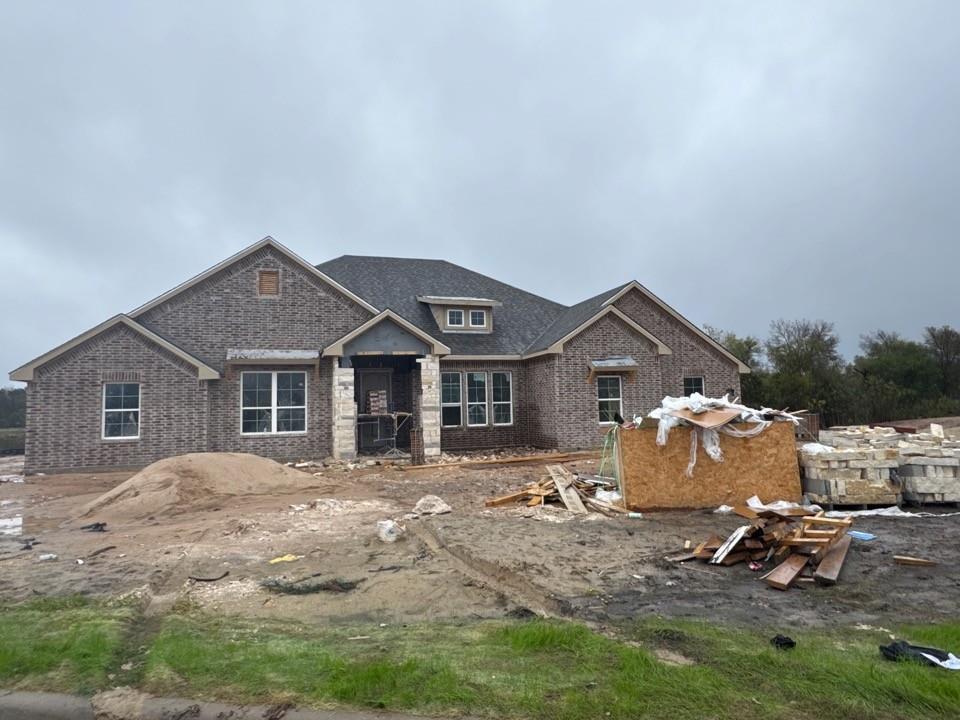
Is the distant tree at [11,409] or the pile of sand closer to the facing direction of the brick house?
the pile of sand

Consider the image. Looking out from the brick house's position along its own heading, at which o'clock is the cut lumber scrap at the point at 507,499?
The cut lumber scrap is roughly at 11 o'clock from the brick house.

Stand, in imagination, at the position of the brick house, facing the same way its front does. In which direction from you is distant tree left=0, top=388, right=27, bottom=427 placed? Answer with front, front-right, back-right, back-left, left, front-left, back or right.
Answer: back-right

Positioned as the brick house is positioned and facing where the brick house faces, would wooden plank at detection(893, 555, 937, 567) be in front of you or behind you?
in front

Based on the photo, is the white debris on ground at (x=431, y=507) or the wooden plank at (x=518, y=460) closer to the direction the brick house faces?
the white debris on ground

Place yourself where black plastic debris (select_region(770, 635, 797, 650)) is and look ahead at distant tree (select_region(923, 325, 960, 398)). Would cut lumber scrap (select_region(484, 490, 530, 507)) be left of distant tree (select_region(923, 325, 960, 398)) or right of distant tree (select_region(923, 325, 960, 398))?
left

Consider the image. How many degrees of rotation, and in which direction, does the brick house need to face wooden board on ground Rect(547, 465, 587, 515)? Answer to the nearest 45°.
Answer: approximately 45° to its left

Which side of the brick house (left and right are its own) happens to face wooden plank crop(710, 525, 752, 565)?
front

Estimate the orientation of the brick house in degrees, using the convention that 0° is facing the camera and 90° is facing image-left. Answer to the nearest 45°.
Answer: approximately 0°

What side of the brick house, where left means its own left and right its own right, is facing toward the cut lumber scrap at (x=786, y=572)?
front

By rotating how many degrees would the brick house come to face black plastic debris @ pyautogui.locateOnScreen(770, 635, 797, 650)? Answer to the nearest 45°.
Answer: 0° — it already faces it

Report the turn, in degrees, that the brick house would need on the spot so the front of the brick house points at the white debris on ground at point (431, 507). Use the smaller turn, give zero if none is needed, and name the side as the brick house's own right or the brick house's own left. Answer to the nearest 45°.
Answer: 0° — it already faces it
